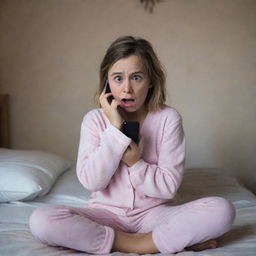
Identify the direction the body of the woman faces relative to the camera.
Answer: toward the camera

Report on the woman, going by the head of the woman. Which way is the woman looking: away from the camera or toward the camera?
toward the camera

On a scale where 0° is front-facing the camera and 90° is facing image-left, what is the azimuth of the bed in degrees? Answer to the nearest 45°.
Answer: approximately 270°
